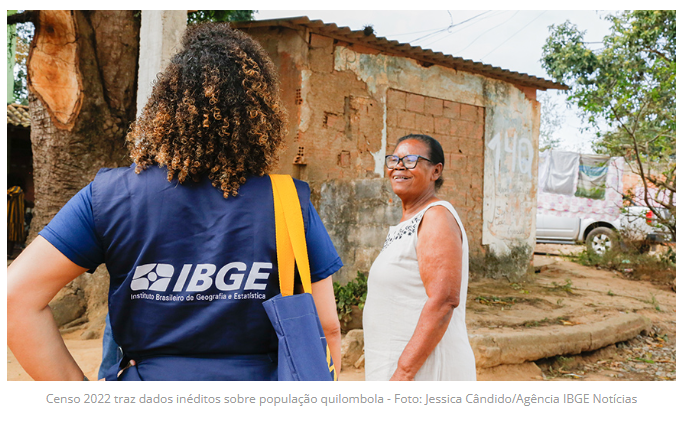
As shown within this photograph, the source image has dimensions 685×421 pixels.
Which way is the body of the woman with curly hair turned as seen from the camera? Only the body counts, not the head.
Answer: away from the camera

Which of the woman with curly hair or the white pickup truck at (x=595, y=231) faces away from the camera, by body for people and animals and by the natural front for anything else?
the woman with curly hair

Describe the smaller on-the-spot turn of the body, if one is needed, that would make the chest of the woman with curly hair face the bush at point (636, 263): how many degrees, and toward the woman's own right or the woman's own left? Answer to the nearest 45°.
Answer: approximately 45° to the woman's own right

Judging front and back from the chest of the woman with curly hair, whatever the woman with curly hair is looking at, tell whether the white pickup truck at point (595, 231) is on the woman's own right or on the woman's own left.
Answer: on the woman's own right

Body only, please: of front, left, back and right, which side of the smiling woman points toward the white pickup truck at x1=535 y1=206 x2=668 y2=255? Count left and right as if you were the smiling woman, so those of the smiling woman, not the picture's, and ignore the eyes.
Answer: back
